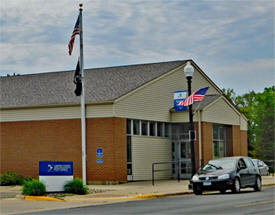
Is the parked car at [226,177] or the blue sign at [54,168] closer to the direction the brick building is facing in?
the parked car

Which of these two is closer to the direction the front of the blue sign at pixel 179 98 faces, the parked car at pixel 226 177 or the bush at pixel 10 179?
the parked car

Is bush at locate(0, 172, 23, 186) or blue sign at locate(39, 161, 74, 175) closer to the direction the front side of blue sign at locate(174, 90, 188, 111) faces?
the blue sign

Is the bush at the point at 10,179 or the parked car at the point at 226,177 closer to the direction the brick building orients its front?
the parked car

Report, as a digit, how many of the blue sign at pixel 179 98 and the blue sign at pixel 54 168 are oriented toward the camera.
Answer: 2

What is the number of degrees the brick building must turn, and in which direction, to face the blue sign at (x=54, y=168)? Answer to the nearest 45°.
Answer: approximately 45° to its right

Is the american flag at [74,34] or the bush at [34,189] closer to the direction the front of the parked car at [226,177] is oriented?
the bush

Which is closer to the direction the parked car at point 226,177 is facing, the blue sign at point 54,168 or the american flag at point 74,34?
the blue sign

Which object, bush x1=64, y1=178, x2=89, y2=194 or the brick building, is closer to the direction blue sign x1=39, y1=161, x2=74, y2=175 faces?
the bush

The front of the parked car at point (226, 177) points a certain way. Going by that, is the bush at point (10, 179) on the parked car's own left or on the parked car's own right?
on the parked car's own right
